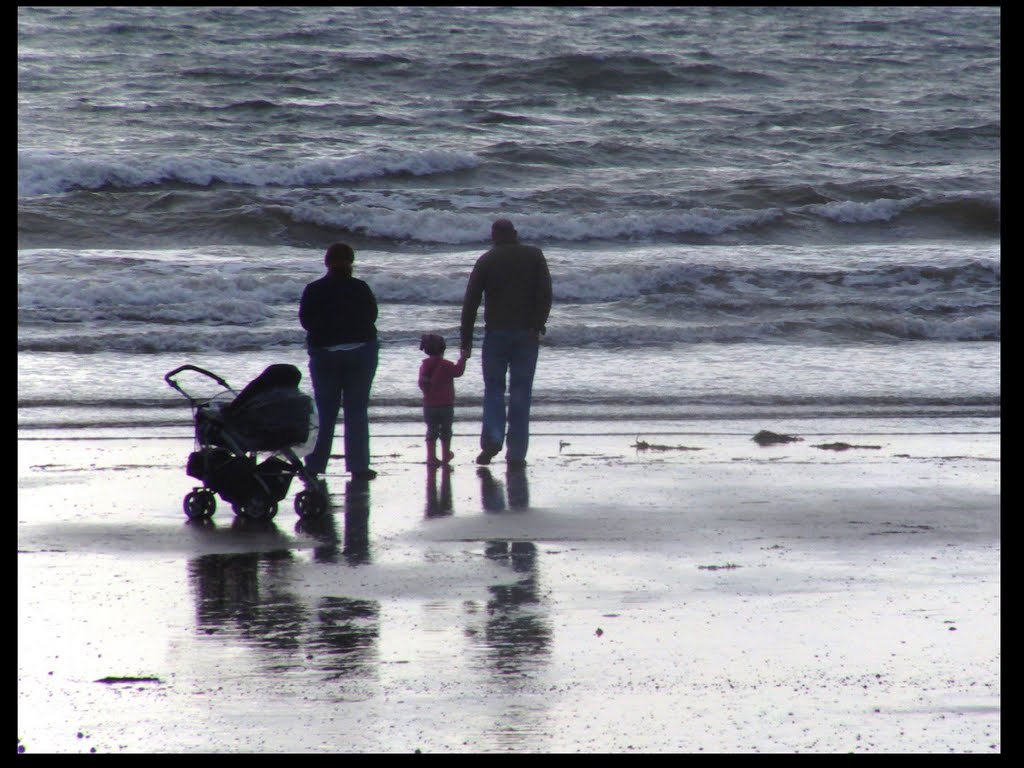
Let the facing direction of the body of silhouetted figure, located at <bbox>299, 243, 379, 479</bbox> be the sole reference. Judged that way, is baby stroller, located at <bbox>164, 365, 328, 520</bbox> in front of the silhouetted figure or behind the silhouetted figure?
behind

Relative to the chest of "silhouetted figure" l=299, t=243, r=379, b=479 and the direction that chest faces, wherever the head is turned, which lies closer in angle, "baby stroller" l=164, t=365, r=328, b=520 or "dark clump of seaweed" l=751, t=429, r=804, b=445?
the dark clump of seaweed

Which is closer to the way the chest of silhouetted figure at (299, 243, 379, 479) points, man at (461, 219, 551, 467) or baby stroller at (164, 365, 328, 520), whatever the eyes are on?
the man

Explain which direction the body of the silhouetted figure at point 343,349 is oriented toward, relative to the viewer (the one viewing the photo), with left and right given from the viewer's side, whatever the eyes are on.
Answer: facing away from the viewer
